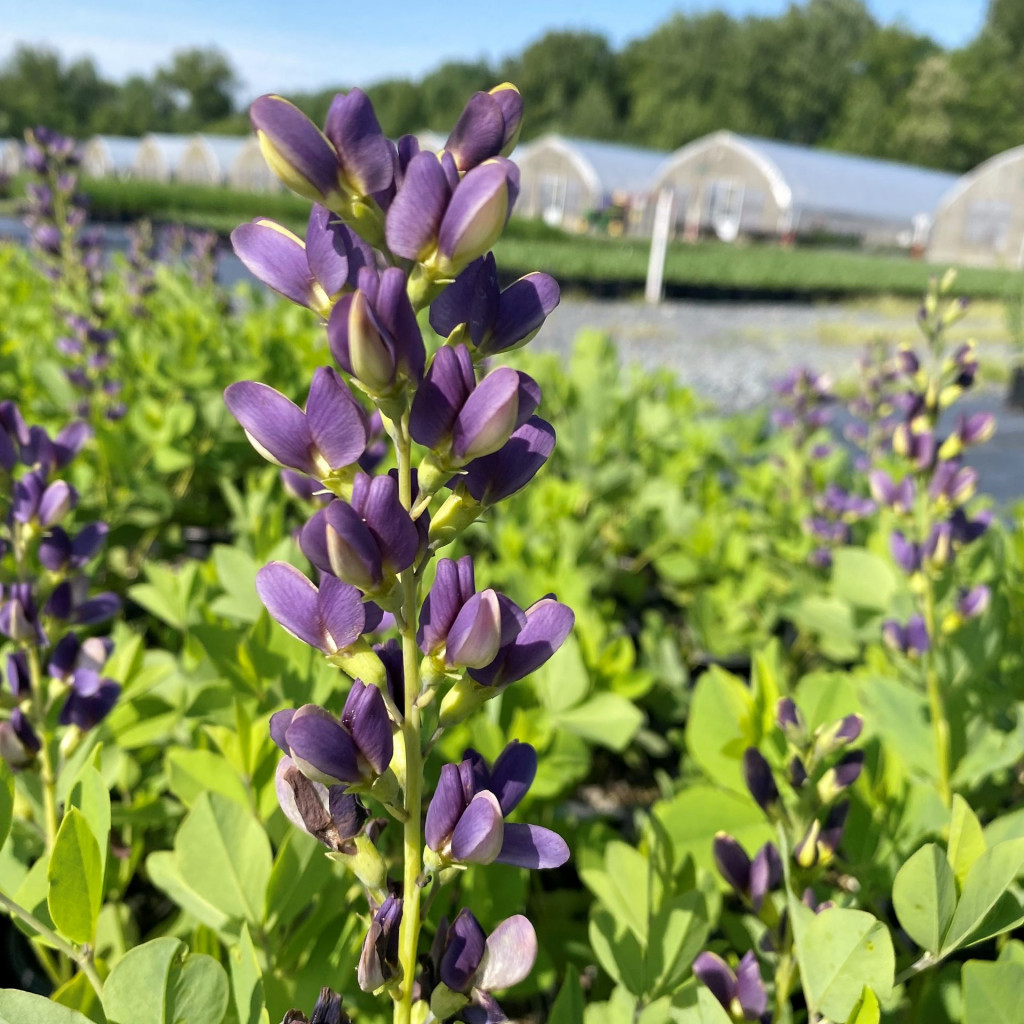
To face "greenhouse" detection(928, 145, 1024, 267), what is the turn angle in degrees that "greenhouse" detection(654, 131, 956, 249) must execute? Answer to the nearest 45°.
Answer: approximately 135° to its left

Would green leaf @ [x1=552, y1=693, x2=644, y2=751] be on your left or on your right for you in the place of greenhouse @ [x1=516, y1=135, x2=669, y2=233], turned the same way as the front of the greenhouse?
on your left

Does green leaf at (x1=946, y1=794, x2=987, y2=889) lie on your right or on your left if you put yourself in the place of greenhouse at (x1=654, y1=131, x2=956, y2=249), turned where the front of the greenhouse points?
on your left

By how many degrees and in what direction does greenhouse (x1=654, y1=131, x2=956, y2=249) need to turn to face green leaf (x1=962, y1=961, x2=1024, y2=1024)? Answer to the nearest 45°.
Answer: approximately 45° to its left

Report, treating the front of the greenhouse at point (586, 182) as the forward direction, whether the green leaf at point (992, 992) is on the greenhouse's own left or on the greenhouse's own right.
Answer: on the greenhouse's own left
